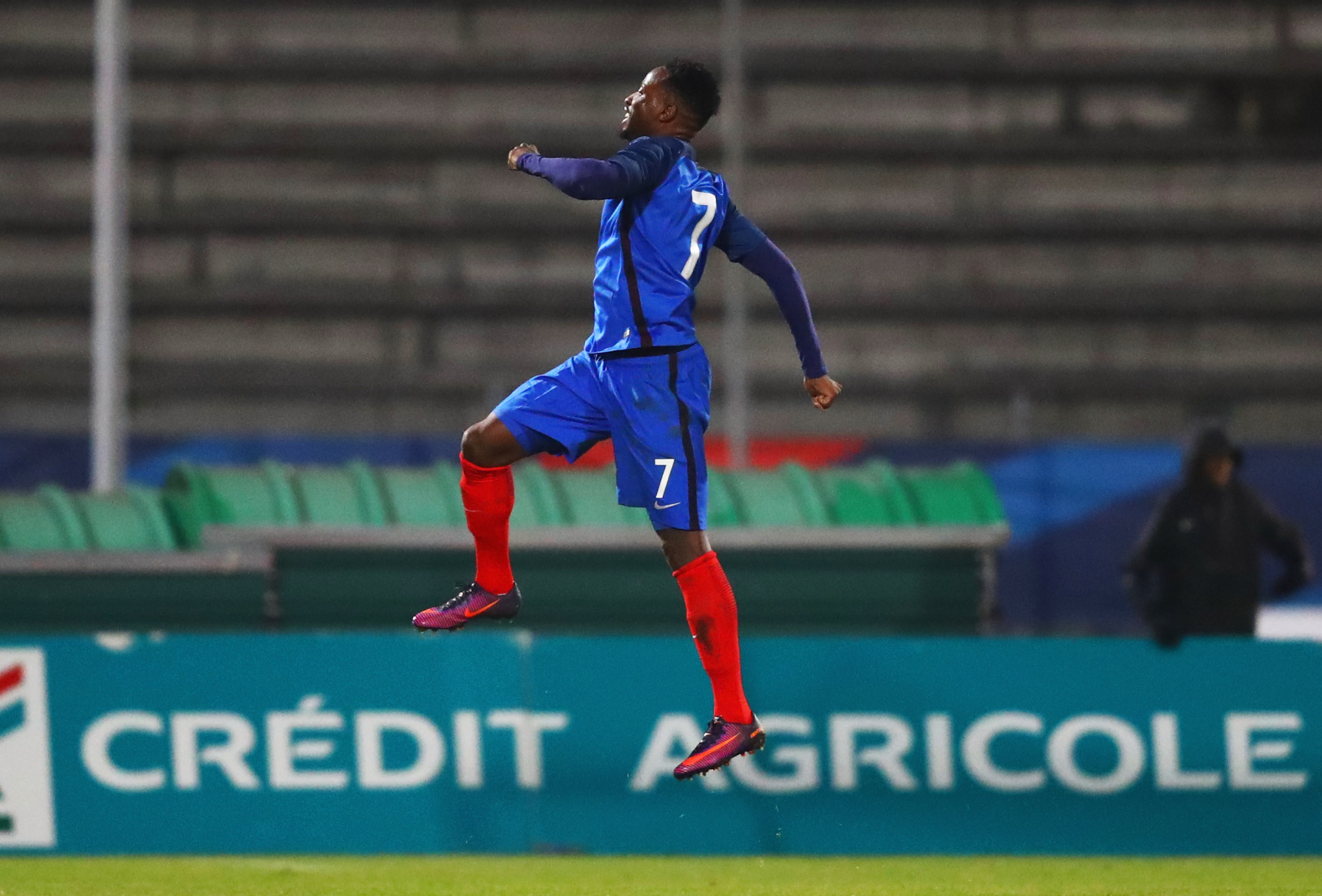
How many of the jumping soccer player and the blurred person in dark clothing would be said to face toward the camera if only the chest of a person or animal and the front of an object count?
1

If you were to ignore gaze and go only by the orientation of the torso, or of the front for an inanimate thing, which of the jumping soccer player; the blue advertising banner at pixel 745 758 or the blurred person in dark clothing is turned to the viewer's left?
the jumping soccer player

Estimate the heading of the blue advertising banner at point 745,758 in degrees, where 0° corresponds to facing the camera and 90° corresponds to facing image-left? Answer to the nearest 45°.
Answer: approximately 0°

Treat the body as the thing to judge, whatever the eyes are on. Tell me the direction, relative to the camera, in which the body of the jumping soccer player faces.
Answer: to the viewer's left

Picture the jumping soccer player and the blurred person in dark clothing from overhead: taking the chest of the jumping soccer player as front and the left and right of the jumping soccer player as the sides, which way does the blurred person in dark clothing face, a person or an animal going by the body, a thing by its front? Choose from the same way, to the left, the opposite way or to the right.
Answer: to the left

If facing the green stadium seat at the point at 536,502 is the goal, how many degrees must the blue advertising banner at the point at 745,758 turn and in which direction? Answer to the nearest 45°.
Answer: approximately 135° to its right

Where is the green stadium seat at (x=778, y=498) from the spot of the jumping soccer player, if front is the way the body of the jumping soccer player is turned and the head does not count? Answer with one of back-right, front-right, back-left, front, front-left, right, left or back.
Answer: right

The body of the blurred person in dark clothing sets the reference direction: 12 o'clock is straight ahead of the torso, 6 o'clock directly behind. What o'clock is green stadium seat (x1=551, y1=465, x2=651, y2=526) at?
The green stadium seat is roughly at 3 o'clock from the blurred person in dark clothing.

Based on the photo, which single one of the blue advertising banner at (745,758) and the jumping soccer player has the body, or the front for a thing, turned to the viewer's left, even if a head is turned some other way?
the jumping soccer player

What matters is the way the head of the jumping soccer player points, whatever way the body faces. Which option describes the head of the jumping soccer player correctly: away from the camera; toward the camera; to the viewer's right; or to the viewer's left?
to the viewer's left

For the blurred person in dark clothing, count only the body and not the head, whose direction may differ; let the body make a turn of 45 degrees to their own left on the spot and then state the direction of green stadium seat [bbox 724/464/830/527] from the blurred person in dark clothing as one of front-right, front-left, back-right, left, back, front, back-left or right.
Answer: back-right

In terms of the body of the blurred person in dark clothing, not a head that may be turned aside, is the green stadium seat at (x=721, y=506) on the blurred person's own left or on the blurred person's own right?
on the blurred person's own right

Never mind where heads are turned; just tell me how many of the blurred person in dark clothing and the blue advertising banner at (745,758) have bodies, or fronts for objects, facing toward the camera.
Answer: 2
